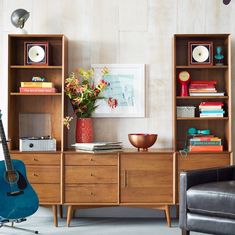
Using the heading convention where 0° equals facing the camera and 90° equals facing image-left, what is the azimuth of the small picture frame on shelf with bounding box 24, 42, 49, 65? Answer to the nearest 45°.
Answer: approximately 0°

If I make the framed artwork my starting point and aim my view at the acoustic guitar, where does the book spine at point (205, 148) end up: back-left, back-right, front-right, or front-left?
back-left

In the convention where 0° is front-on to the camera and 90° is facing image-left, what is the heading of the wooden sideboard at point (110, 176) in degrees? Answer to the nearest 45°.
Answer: approximately 0°

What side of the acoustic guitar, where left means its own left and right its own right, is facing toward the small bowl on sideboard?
left

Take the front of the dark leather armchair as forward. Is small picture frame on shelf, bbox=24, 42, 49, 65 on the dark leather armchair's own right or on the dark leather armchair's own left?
on the dark leather armchair's own right

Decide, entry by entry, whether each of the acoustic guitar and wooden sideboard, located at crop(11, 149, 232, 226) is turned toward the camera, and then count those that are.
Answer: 2

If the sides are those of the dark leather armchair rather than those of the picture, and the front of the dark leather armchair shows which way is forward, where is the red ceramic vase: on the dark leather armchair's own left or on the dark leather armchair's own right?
on the dark leather armchair's own right

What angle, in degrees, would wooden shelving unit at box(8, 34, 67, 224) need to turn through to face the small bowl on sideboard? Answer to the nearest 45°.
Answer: approximately 90° to its left
